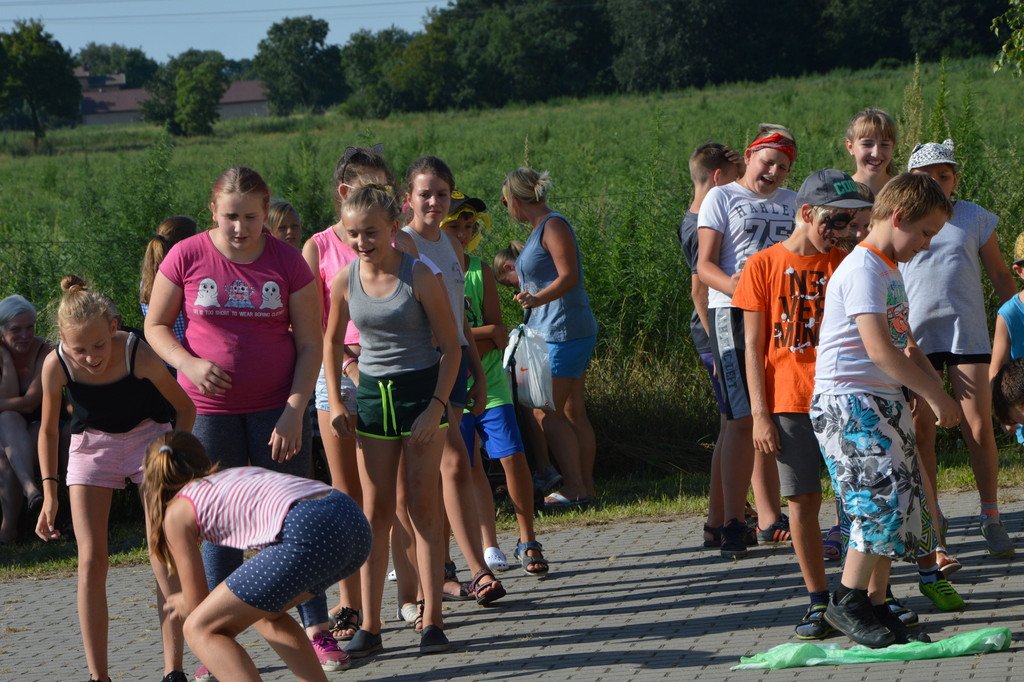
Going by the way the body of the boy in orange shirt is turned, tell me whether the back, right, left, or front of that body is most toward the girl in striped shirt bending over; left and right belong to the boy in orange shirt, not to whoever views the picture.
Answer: right

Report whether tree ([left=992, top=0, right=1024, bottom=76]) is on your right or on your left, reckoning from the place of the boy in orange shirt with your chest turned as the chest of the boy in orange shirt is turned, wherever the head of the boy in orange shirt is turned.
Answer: on your left

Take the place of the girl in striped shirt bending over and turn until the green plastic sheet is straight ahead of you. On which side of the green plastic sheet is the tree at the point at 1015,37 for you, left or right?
left

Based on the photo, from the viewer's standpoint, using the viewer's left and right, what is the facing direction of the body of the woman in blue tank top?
facing to the left of the viewer

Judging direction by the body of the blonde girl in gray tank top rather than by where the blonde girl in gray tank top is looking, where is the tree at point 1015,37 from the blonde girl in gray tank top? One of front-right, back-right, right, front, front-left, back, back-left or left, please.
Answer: back-left

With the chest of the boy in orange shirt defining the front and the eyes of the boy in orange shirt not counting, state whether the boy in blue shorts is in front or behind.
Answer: behind

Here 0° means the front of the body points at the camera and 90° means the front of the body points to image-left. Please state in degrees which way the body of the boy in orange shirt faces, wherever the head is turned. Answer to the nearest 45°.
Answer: approximately 315°

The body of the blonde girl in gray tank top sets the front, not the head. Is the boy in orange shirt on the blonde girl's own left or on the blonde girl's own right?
on the blonde girl's own left

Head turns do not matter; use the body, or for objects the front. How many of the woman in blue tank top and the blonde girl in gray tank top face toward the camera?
1
